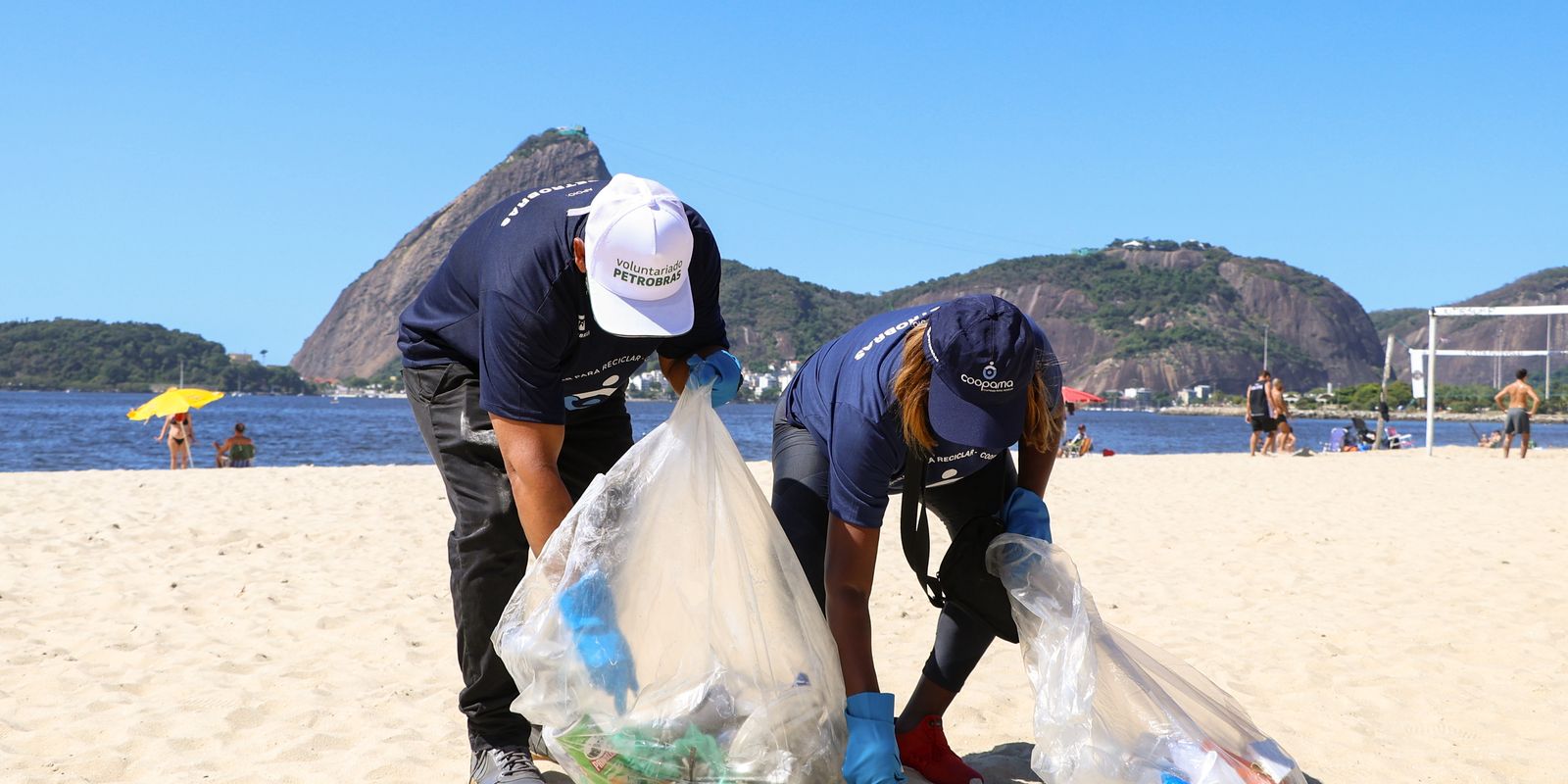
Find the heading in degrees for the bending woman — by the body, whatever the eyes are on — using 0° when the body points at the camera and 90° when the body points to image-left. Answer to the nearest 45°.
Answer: approximately 315°

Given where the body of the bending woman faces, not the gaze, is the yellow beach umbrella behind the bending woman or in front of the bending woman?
behind

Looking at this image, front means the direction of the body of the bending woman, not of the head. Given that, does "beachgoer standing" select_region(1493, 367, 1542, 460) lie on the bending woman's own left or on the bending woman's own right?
on the bending woman's own left

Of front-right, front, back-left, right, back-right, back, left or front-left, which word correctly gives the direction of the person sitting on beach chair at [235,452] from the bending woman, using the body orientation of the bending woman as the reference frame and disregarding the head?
back

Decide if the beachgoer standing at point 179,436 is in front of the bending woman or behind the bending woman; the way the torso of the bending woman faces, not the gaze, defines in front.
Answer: behind
